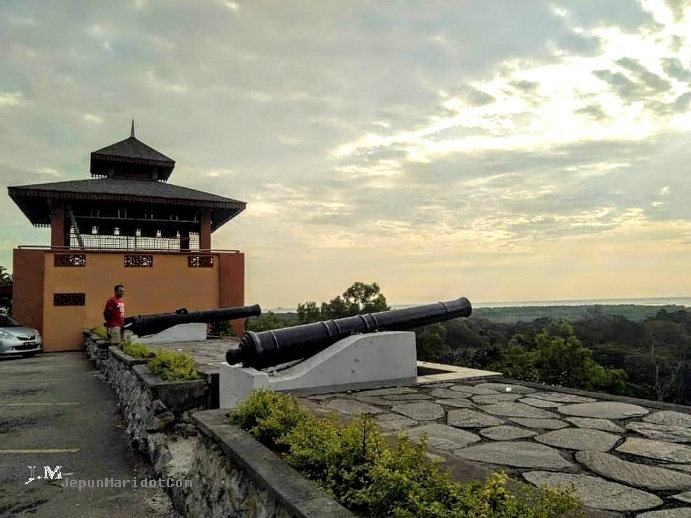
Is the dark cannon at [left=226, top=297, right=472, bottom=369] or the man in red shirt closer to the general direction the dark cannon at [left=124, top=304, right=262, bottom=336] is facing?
the dark cannon

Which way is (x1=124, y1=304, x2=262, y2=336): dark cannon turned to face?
to the viewer's right

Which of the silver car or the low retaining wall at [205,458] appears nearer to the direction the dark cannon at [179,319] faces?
the low retaining wall

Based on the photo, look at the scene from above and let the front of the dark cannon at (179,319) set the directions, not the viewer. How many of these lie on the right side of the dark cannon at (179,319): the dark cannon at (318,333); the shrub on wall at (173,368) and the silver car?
2

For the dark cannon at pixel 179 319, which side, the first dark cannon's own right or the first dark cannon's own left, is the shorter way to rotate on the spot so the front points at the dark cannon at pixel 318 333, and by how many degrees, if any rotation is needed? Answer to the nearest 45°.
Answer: approximately 90° to the first dark cannon's own right

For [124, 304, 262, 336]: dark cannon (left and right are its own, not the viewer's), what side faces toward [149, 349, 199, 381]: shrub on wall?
right

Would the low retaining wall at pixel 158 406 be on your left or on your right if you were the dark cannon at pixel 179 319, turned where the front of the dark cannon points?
on your right

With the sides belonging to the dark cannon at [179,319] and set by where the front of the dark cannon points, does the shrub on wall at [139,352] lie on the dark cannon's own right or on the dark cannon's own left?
on the dark cannon's own right

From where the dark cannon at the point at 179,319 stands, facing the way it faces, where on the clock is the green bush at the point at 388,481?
The green bush is roughly at 3 o'clock from the dark cannon.

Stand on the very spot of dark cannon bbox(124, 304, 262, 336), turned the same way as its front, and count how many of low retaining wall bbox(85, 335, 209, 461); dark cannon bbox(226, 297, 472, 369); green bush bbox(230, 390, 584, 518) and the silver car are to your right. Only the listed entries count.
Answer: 3

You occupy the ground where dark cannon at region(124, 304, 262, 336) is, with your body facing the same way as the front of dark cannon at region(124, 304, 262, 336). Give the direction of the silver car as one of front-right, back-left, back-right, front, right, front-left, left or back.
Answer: back-left
